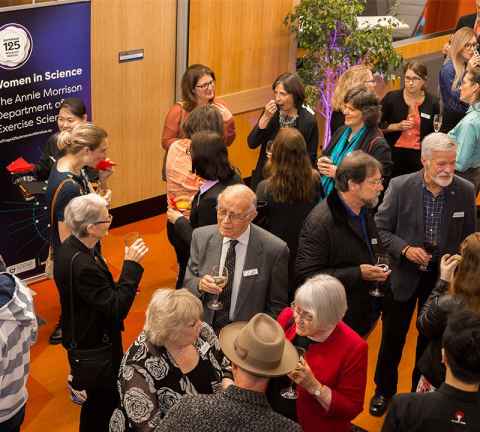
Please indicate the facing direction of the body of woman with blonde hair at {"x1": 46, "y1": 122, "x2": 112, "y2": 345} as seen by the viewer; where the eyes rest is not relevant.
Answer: to the viewer's right

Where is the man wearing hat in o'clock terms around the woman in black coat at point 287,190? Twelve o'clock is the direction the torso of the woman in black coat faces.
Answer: The man wearing hat is roughly at 6 o'clock from the woman in black coat.

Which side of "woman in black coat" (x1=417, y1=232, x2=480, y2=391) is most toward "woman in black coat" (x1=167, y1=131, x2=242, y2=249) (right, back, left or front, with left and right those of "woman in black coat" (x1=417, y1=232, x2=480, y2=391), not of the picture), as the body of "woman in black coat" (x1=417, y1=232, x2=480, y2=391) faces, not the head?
front

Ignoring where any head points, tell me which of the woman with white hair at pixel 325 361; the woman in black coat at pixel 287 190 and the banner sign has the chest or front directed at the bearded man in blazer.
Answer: the banner sign

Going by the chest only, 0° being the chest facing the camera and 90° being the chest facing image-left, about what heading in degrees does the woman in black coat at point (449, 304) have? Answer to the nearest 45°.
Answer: approximately 135°

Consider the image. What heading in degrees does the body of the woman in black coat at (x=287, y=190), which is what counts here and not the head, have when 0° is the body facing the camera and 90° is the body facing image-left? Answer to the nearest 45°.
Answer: approximately 180°

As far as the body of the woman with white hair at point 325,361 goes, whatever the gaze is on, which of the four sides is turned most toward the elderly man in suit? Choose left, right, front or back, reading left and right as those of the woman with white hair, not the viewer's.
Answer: right

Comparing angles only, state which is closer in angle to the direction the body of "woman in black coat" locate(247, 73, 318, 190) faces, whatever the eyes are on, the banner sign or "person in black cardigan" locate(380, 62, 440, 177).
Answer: the banner sign
